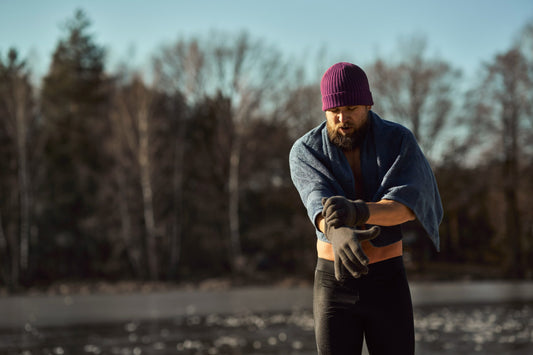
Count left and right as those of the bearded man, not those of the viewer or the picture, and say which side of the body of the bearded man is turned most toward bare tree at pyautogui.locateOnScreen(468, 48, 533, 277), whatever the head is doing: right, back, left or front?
back

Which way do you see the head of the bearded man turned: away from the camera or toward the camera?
toward the camera

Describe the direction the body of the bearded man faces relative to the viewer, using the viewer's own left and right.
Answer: facing the viewer

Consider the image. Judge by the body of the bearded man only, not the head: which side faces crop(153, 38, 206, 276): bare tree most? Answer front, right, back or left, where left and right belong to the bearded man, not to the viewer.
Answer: back

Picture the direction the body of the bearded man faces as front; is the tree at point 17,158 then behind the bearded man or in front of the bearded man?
behind

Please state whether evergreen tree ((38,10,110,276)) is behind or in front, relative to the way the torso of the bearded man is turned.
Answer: behind
